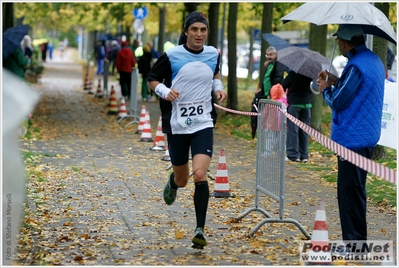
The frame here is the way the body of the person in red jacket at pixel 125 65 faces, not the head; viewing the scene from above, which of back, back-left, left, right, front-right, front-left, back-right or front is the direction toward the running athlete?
back

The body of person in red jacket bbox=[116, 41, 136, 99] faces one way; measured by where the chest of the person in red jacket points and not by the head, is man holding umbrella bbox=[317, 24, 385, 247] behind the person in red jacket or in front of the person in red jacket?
behind

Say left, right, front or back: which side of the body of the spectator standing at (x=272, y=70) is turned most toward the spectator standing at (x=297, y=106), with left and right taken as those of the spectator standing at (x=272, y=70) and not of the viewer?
left

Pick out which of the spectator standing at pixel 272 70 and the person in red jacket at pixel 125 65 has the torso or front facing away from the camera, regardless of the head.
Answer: the person in red jacket

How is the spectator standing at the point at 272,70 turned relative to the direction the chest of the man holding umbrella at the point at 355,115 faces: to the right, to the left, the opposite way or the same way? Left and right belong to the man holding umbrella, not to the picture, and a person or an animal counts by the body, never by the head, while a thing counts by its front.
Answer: to the left

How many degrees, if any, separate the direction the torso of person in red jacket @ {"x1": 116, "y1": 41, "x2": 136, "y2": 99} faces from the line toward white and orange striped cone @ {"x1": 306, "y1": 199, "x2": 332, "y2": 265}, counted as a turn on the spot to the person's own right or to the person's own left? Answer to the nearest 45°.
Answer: approximately 180°

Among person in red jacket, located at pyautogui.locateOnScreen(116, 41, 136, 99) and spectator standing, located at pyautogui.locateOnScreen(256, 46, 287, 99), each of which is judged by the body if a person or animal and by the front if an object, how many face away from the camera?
1

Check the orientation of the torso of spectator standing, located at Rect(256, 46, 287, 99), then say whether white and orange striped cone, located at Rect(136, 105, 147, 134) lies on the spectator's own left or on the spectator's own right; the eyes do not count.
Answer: on the spectator's own right

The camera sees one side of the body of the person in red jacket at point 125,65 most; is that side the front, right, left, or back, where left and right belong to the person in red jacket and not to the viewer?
back

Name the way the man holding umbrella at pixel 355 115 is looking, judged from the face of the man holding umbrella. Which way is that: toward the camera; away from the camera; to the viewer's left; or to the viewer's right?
to the viewer's left

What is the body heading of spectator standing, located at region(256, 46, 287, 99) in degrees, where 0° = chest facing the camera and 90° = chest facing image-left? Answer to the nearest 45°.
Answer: approximately 45°
